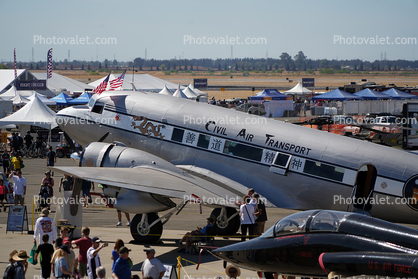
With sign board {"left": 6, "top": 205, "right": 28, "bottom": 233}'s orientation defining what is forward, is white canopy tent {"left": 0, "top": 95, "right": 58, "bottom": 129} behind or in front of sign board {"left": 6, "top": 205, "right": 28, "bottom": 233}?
behind

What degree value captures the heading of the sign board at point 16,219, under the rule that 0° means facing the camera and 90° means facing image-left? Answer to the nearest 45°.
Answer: approximately 0°
